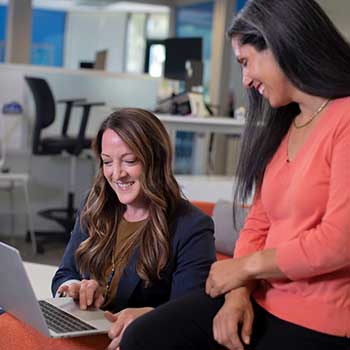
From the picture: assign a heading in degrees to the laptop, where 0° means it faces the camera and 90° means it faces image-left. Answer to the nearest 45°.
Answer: approximately 225°

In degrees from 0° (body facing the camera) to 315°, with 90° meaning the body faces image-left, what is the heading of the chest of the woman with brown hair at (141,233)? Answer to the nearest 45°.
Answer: approximately 45°

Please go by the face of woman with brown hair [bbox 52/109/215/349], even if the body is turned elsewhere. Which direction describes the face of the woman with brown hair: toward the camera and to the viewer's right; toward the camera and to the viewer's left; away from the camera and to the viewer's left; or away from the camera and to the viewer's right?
toward the camera and to the viewer's left

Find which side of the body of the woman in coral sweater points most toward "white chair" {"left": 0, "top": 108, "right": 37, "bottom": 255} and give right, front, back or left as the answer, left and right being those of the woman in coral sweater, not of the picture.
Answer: right

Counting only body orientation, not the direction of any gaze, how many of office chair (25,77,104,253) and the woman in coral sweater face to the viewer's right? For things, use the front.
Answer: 1

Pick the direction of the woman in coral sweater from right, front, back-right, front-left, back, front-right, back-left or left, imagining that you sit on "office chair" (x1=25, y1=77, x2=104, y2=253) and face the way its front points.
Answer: right

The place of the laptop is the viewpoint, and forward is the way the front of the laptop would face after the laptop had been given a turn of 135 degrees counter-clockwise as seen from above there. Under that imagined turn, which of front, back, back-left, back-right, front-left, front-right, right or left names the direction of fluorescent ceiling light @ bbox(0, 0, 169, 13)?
right

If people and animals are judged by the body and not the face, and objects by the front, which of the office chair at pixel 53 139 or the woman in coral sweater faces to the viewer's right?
the office chair

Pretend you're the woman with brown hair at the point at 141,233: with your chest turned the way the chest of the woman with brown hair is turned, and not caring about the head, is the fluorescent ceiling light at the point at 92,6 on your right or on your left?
on your right

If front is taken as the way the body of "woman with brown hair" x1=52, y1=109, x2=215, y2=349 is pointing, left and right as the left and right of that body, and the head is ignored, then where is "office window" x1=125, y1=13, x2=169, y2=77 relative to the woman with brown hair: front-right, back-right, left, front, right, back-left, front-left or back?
back-right

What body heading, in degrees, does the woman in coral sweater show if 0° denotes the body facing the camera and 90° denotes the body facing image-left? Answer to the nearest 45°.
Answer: approximately 45°
